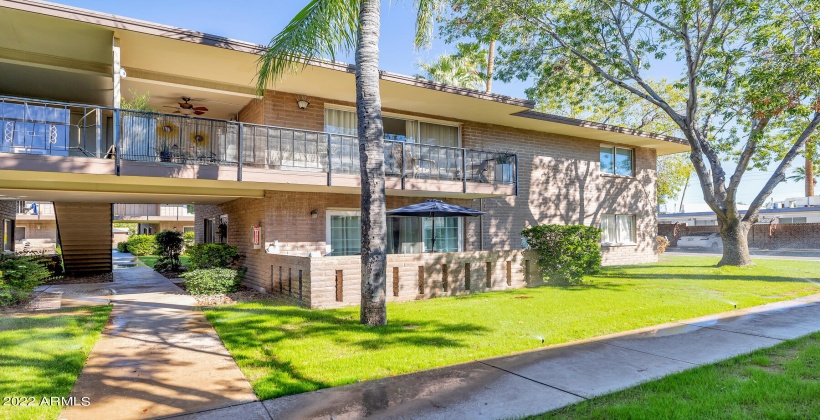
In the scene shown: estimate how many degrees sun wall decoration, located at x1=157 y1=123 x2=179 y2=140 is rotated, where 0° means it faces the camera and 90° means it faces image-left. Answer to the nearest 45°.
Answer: approximately 0°

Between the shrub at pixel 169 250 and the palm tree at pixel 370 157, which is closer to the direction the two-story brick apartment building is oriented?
the palm tree

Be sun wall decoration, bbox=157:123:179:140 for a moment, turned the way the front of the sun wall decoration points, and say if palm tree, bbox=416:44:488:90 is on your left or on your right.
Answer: on your left

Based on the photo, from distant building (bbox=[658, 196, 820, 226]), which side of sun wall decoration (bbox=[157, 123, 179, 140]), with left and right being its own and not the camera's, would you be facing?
left

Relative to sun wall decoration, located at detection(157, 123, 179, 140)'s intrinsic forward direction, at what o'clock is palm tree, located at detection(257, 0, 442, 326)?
The palm tree is roughly at 11 o'clock from the sun wall decoration.

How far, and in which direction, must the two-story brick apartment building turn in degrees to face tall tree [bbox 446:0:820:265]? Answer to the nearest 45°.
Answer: approximately 45° to its left
